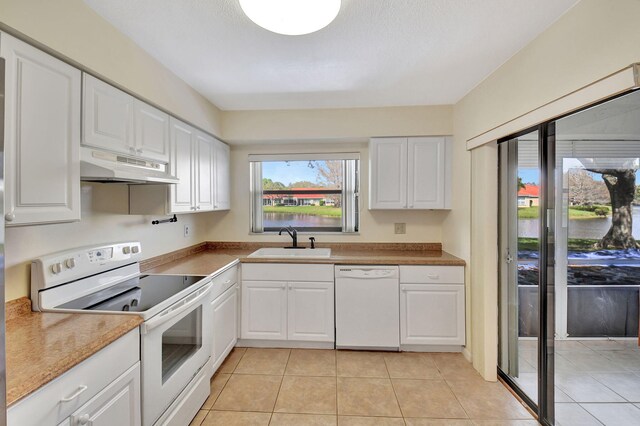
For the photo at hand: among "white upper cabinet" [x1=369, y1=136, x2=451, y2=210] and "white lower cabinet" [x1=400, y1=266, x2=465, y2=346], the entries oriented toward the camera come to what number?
2

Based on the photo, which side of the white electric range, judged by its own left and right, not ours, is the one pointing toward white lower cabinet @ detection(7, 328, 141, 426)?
right

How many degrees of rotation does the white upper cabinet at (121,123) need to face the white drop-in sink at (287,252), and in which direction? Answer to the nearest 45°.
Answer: approximately 90° to its left

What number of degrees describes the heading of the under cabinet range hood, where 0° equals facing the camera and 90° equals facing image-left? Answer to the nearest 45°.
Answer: approximately 315°

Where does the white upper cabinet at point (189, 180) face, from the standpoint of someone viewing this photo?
facing the viewer and to the right of the viewer

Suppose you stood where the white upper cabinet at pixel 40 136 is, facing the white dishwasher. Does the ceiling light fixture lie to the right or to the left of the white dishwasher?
right

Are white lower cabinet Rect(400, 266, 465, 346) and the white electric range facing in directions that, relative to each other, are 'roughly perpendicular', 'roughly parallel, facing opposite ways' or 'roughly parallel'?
roughly perpendicular

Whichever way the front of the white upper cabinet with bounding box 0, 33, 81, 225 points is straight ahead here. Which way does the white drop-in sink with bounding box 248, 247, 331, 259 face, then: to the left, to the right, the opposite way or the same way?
to the right
